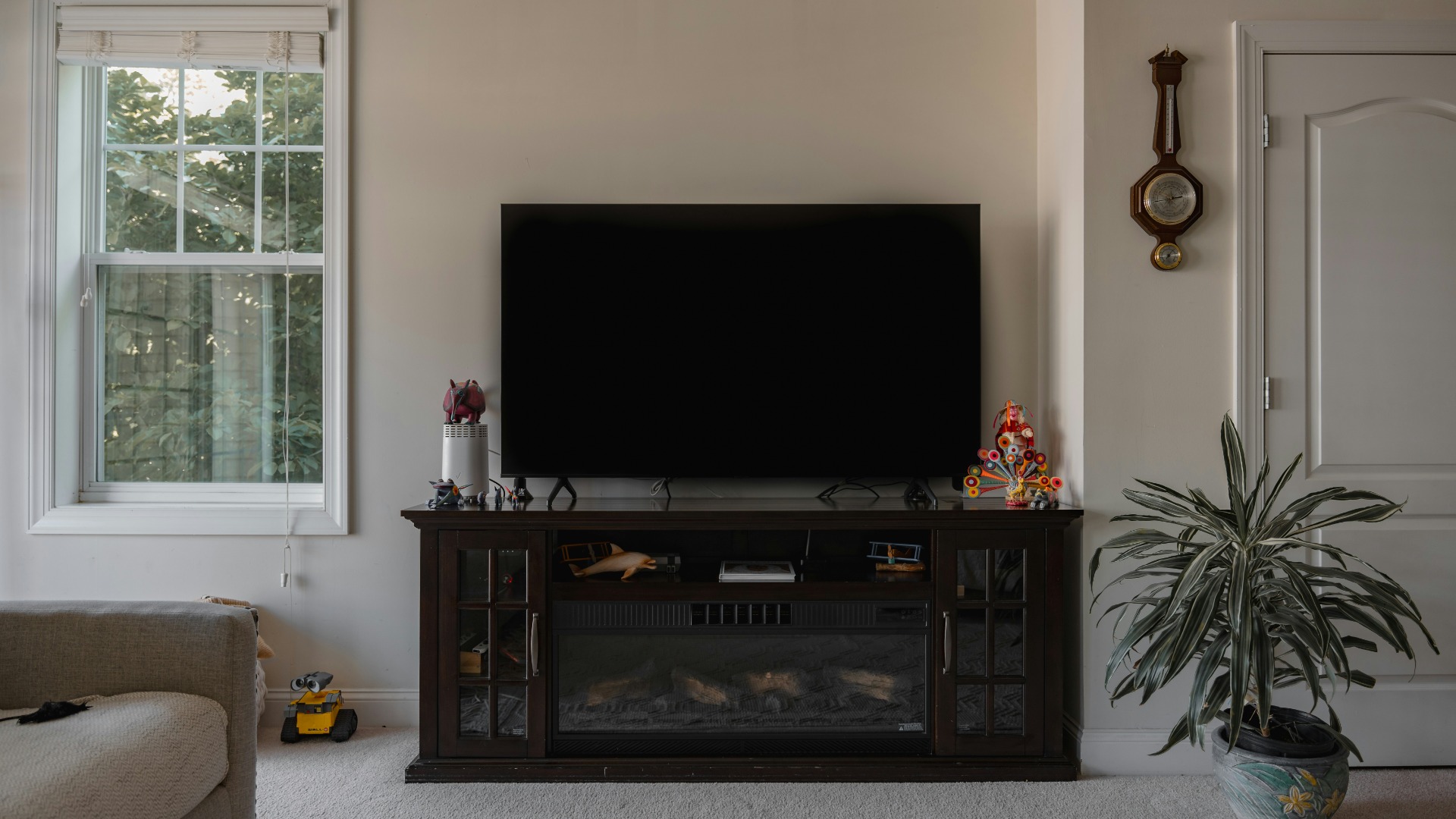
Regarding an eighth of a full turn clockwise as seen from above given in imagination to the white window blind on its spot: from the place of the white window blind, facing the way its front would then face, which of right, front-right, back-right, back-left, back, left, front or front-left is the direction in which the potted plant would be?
left

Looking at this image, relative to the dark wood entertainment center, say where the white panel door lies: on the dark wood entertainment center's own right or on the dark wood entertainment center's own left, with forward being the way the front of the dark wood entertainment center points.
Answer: on the dark wood entertainment center's own left

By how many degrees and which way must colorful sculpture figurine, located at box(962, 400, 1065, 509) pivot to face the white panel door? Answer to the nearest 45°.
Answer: approximately 90° to its left

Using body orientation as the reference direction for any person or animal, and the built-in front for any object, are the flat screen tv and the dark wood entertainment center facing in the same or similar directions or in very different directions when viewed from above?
same or similar directions

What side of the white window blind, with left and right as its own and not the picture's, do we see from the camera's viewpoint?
front

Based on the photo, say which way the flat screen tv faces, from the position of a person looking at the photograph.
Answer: facing the viewer

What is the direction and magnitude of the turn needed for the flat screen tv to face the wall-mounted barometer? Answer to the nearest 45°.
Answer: approximately 90° to its left

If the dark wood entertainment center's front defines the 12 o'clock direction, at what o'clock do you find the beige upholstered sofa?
The beige upholstered sofa is roughly at 2 o'clock from the dark wood entertainment center.
